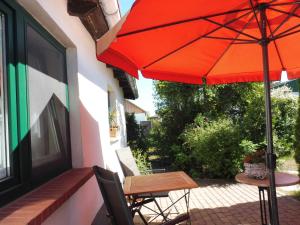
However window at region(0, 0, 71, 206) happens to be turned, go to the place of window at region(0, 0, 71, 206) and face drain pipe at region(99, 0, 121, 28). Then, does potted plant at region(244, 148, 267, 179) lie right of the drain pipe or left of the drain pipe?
right

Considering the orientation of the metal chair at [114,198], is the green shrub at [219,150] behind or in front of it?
in front

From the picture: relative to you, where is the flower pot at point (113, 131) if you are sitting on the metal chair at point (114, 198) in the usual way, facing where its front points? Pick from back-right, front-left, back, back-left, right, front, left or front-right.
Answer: front-left

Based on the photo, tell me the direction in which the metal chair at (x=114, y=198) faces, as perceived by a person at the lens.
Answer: facing away from the viewer and to the right of the viewer

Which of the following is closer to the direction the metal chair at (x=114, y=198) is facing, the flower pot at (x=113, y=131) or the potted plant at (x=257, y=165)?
the potted plant

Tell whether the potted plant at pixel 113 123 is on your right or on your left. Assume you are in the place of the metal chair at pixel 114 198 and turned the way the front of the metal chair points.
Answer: on your left

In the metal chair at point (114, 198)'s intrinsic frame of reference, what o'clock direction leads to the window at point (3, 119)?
The window is roughly at 7 o'clock from the metal chair.

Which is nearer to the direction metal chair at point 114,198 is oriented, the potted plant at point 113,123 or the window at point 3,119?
the potted plant

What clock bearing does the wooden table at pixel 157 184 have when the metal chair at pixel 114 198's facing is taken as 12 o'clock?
The wooden table is roughly at 11 o'clock from the metal chair.
